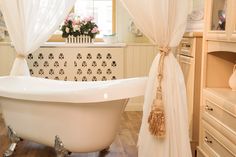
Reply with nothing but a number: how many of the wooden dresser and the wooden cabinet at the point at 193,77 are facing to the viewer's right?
0

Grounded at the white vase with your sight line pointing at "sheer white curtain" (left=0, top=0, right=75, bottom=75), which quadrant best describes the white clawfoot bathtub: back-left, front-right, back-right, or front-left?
front-left

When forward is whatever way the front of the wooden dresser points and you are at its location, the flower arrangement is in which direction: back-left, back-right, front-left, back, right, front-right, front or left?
right

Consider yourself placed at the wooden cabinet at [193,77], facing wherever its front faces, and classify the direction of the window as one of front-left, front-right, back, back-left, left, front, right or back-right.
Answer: right

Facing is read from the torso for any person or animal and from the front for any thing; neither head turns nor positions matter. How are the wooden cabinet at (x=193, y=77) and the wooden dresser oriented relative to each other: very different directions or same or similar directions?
same or similar directions

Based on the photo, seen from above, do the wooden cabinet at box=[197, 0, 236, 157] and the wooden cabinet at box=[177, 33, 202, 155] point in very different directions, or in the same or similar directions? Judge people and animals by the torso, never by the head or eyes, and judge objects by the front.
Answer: same or similar directions

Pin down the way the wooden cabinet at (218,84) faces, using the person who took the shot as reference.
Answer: facing the viewer and to the left of the viewer

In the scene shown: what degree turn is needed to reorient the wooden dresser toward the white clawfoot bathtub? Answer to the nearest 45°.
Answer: approximately 45° to its right

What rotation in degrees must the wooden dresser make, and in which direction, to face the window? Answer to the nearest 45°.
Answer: approximately 90° to its right

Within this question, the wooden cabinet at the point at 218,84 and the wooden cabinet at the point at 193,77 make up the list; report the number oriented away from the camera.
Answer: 0

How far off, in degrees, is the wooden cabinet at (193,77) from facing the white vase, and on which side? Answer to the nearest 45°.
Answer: approximately 90° to its left
